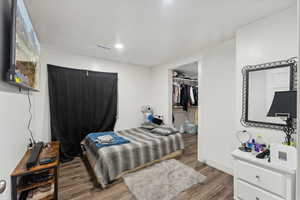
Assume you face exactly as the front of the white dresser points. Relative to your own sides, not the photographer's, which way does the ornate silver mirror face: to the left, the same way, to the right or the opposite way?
the same way

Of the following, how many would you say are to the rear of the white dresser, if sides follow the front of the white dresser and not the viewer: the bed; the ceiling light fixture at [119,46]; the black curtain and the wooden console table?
0

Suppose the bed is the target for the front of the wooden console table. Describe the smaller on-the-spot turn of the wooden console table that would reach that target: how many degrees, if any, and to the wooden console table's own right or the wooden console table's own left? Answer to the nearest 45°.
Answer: approximately 45° to the wooden console table's own left

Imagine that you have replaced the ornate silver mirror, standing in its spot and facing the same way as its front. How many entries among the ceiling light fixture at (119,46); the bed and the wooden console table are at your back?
0

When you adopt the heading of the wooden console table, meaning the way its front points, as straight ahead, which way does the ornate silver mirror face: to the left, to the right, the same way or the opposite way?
the opposite way

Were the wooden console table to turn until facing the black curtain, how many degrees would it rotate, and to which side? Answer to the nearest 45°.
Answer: approximately 90° to its left

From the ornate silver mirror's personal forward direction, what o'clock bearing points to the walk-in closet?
The walk-in closet is roughly at 3 o'clock from the ornate silver mirror.

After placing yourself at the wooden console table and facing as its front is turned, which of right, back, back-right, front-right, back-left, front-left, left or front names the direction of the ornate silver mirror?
front

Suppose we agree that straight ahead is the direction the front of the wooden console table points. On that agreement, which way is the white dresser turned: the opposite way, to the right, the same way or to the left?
the opposite way

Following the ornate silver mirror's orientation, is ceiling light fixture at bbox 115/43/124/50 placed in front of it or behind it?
in front

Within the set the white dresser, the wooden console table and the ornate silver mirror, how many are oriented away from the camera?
0

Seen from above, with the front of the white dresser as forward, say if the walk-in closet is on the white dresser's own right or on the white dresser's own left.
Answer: on the white dresser's own right

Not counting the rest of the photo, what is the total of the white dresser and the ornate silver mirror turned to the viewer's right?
0

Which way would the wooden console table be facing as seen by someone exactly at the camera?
facing the viewer and to the right of the viewer

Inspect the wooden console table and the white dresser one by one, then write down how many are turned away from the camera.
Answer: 0

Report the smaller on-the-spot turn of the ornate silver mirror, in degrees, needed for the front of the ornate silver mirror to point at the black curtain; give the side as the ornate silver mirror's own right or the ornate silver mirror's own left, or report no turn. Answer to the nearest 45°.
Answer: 0° — it already faces it

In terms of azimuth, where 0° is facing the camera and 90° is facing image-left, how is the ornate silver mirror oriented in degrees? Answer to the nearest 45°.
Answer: approximately 45°

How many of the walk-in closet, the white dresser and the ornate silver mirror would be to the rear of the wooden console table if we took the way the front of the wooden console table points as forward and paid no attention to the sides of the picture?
0

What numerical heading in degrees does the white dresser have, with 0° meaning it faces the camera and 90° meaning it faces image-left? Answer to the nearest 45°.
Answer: approximately 45°

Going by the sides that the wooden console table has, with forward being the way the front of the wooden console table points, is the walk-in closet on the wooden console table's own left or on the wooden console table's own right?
on the wooden console table's own left
